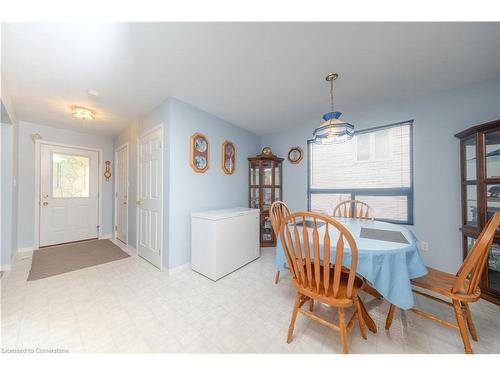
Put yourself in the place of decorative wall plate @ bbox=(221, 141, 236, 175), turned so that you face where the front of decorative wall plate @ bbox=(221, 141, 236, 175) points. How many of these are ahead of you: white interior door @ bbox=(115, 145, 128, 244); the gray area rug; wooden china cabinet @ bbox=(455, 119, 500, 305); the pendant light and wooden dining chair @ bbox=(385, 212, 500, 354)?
3

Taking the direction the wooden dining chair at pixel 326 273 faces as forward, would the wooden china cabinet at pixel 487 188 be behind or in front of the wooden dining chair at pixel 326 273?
in front

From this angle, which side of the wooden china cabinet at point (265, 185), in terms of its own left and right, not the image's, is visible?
front

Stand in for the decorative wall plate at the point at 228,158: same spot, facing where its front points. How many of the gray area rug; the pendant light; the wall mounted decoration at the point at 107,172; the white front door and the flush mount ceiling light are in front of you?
1

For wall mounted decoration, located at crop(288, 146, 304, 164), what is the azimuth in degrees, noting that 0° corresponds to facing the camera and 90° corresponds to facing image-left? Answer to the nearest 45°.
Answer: approximately 45°

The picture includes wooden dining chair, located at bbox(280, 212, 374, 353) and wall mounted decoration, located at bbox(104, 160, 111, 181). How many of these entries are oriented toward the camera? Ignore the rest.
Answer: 1

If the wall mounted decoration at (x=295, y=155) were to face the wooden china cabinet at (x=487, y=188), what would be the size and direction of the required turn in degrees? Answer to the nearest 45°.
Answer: approximately 90° to its left

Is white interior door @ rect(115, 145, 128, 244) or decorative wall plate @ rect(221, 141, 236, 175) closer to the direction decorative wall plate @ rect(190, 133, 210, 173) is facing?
the decorative wall plate

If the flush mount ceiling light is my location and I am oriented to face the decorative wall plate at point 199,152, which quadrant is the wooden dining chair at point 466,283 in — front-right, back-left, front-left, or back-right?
front-right

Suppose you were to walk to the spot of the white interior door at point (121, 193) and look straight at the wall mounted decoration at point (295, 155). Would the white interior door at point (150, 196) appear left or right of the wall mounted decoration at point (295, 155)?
right

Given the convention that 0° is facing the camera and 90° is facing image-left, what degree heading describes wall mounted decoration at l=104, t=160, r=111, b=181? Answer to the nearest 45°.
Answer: approximately 0°

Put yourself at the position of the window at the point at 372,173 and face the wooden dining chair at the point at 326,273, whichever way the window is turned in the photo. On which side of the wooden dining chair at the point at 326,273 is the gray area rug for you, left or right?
right

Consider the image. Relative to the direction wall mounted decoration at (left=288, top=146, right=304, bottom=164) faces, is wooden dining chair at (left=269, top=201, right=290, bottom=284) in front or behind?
in front

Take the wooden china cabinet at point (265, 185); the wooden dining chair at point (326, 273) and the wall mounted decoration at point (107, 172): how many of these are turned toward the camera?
2
